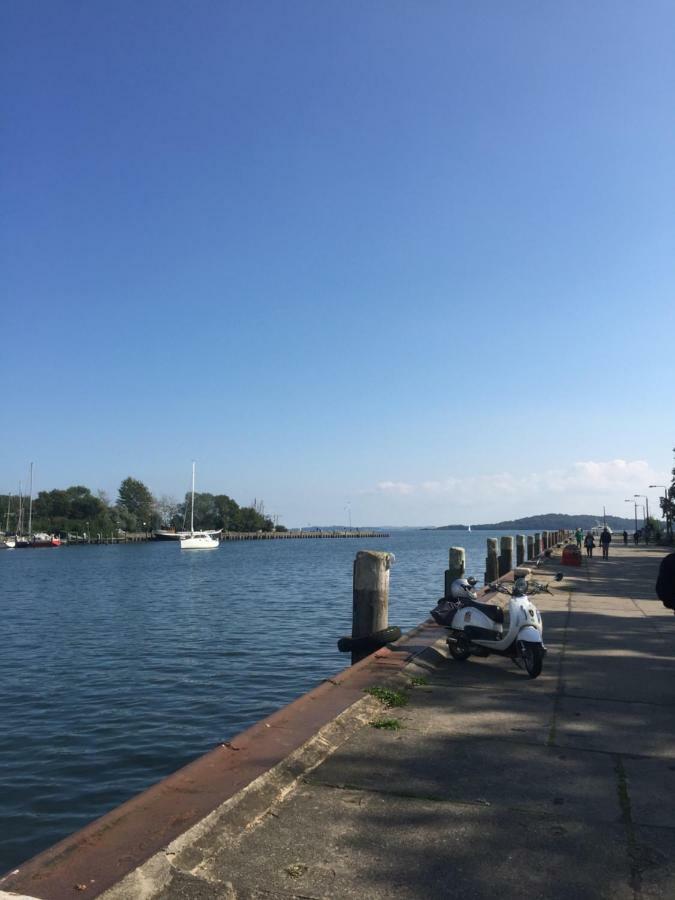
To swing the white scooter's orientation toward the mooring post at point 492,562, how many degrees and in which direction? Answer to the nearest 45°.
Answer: approximately 135° to its left

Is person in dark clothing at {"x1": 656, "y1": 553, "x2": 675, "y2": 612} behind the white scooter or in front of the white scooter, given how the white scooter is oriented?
in front

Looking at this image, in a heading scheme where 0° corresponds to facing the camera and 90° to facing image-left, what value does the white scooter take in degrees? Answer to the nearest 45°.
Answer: approximately 315°

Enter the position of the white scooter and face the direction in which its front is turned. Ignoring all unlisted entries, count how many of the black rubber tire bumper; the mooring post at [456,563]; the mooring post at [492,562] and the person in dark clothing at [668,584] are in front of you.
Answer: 1

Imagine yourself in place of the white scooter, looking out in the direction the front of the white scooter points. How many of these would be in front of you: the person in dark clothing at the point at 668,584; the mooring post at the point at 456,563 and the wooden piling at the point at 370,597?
1

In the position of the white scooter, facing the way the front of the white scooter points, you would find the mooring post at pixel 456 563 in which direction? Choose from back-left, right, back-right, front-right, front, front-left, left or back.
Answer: back-left

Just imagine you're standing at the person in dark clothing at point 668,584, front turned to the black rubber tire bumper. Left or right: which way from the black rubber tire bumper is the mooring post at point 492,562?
right

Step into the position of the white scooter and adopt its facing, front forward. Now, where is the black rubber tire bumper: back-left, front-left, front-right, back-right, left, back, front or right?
back

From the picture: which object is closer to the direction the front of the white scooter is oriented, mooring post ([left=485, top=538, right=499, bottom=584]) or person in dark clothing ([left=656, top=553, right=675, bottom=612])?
the person in dark clothing

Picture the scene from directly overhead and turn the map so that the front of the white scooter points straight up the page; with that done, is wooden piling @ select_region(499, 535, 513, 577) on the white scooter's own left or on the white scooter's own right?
on the white scooter's own left

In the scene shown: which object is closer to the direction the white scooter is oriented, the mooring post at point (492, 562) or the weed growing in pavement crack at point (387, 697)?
the weed growing in pavement crack

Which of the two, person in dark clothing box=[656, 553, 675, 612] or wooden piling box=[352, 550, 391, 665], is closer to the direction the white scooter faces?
the person in dark clothing

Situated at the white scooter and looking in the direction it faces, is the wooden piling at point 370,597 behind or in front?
behind
